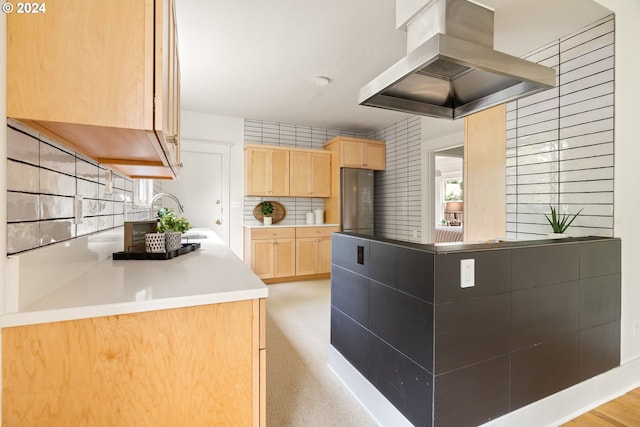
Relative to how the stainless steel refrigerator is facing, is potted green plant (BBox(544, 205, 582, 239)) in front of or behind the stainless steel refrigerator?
in front

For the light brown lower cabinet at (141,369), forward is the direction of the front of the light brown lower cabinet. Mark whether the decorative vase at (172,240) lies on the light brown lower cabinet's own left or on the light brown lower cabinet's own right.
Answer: on the light brown lower cabinet's own left

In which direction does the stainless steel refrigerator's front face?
toward the camera

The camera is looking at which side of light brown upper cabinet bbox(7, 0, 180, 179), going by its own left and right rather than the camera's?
right

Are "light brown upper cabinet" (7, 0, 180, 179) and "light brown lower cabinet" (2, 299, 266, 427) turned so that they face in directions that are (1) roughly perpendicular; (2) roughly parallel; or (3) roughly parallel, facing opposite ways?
roughly parallel

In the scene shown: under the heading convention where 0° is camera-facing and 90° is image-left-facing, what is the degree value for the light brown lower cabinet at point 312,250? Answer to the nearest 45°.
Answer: approximately 0°

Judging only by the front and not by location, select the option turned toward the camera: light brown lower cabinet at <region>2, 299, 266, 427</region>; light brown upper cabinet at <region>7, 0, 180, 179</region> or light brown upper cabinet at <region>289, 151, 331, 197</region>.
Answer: light brown upper cabinet at <region>289, 151, 331, 197</region>

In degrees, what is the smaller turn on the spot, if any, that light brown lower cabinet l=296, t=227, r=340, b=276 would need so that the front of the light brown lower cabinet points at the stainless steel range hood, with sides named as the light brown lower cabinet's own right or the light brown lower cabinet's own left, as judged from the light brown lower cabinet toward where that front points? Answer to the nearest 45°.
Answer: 0° — it already faces it

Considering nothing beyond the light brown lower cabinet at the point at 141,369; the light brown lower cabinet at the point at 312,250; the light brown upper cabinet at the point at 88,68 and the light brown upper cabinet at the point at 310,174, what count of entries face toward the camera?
2

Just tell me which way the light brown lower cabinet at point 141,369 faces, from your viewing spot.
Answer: facing to the right of the viewer

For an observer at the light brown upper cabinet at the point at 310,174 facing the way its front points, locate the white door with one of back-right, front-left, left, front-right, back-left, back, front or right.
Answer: right

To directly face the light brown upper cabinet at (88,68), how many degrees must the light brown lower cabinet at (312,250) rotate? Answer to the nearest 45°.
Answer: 0° — it already faces it

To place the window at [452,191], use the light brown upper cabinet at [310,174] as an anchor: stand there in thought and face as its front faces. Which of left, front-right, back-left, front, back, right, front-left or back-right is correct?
back-left

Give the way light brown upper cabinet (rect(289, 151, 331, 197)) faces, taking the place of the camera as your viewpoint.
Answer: facing the viewer

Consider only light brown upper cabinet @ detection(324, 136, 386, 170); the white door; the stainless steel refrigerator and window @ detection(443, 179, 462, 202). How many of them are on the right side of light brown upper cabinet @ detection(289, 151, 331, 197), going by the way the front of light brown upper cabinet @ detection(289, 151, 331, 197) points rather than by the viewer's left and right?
1
